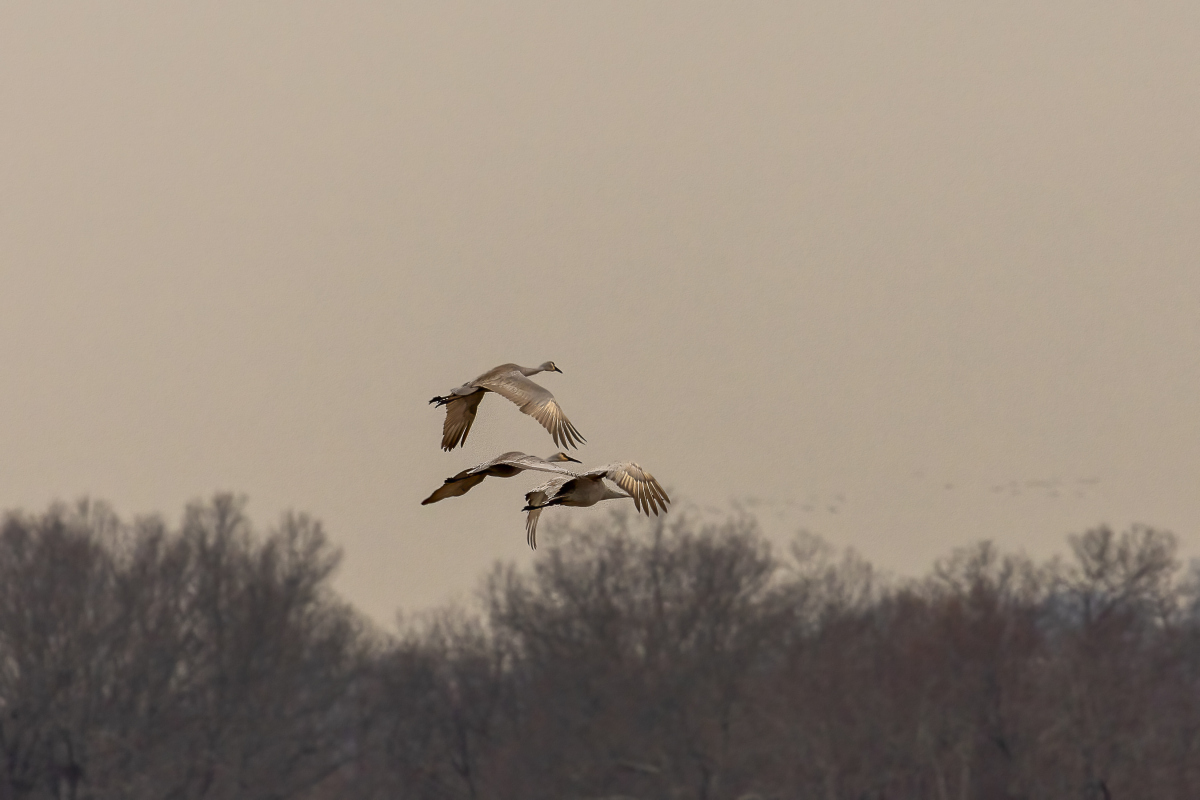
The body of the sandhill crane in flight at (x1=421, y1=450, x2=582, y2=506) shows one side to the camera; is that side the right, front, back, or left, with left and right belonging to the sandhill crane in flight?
right

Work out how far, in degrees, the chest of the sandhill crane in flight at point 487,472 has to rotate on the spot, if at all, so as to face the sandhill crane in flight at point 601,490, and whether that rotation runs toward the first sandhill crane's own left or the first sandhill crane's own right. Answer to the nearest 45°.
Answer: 0° — it already faces it
